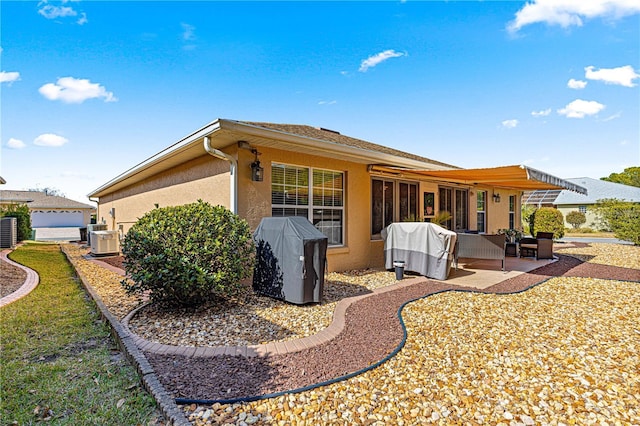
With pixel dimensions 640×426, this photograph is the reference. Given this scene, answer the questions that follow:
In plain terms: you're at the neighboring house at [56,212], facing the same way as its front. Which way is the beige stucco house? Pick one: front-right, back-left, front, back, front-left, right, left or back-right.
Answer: front

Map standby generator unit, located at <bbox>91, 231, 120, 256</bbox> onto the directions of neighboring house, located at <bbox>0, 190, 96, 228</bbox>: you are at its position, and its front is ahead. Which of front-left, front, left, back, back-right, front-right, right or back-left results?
front

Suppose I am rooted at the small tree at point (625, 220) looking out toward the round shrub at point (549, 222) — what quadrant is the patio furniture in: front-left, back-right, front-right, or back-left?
front-left

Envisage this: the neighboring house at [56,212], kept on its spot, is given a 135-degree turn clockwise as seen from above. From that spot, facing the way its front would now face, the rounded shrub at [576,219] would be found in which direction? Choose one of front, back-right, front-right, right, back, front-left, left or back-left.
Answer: back

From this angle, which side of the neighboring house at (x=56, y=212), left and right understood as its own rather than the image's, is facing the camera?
front

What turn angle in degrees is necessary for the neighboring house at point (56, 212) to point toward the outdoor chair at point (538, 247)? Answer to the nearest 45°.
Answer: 0° — it already faces it

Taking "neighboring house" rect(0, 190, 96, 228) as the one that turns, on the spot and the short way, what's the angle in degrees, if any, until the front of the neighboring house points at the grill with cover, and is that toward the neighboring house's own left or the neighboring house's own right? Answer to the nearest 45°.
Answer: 0° — it already faces it
